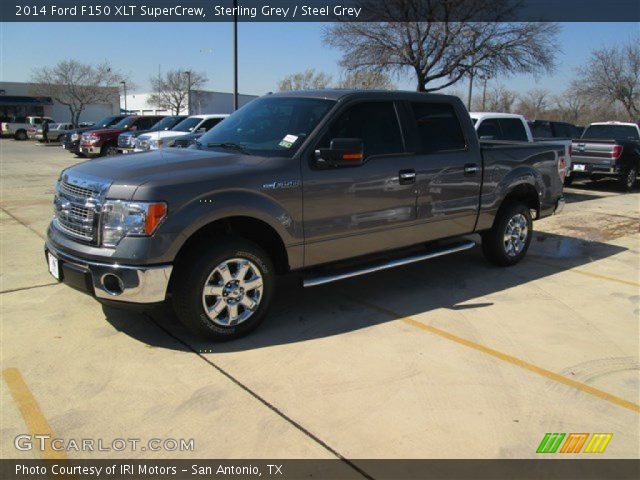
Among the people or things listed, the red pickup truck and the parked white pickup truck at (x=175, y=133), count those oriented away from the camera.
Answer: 0

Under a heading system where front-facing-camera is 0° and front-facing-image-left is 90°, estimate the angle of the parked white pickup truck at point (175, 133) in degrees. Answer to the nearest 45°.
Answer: approximately 45°

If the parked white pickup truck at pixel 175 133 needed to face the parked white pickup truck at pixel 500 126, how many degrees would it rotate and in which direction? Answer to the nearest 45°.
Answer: approximately 90° to its left

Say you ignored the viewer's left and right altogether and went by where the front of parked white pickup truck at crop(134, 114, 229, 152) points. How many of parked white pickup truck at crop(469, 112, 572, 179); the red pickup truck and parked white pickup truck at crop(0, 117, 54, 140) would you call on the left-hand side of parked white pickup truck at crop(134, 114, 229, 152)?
1

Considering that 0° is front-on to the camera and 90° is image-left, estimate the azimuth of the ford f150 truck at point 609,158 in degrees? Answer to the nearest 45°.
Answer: approximately 225°

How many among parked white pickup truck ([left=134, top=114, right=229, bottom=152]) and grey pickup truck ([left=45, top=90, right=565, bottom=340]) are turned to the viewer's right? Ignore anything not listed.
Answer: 0

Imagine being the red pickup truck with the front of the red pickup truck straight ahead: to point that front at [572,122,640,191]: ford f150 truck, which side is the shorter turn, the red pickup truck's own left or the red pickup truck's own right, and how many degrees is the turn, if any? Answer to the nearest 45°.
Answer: approximately 90° to the red pickup truck's own left

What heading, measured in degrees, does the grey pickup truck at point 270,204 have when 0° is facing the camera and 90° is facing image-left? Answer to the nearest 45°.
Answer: approximately 45°

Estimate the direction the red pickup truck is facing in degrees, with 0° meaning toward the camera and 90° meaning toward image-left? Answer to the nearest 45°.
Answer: approximately 45°

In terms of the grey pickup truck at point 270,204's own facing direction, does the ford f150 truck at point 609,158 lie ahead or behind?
behind
